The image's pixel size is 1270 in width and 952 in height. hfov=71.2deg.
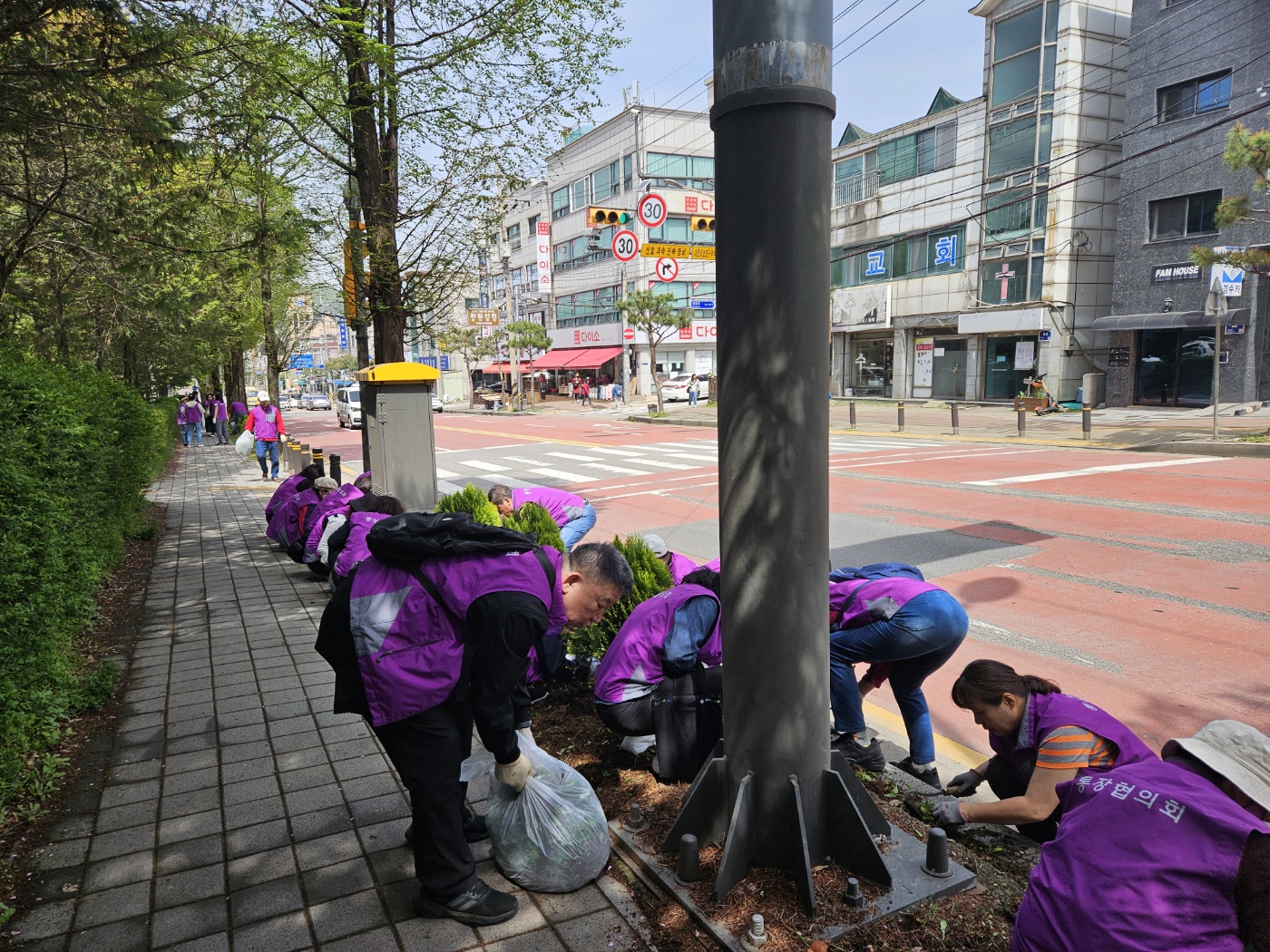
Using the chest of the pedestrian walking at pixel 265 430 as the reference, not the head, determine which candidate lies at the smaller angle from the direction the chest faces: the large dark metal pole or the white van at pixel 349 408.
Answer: the large dark metal pole

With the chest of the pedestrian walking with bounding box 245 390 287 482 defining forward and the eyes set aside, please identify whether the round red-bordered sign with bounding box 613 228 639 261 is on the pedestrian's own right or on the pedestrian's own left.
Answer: on the pedestrian's own left

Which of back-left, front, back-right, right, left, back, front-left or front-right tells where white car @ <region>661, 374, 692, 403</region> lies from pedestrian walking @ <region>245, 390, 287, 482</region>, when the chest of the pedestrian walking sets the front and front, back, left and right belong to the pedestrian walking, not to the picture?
back-left

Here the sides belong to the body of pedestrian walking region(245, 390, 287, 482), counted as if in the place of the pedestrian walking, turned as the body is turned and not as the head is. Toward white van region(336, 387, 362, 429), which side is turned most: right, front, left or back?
back

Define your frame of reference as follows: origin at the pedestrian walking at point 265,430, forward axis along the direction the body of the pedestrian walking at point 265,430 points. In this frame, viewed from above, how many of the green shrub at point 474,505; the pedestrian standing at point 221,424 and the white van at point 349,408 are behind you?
2

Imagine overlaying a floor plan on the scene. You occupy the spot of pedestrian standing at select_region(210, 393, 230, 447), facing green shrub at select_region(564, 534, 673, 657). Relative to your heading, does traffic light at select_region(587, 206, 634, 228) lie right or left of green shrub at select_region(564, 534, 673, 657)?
left

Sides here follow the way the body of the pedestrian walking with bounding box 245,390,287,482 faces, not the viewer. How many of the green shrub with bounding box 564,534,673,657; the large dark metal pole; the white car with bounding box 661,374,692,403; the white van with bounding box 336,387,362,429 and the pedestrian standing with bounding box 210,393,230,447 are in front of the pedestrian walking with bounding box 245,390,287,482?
2

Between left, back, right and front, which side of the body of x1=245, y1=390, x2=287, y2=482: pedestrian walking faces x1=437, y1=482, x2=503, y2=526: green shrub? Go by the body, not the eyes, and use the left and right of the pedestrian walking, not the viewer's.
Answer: front

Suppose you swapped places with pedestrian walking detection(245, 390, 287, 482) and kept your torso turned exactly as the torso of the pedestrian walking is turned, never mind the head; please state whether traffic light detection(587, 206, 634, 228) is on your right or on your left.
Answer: on your left

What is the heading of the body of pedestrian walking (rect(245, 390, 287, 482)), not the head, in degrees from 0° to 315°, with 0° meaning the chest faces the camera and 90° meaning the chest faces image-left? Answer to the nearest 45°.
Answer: approximately 0°

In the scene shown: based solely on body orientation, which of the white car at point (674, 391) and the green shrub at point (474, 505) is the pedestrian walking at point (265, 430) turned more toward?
the green shrub

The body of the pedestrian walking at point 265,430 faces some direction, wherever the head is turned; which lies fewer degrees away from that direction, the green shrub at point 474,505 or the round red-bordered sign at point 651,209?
the green shrub

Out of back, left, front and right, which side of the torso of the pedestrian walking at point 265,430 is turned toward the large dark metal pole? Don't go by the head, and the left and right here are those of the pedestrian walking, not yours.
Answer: front
